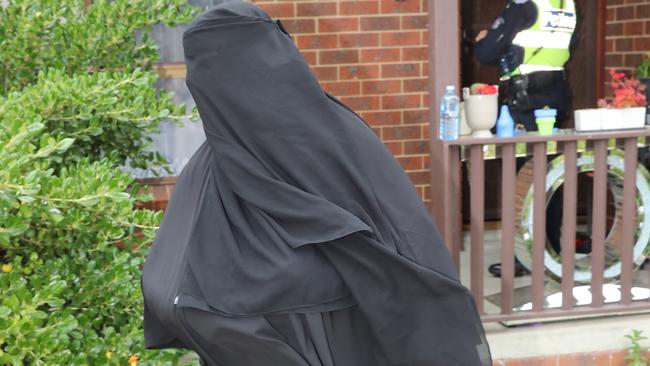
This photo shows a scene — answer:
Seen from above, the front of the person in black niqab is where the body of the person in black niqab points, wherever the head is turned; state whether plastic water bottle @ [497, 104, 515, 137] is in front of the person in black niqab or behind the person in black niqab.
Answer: behind

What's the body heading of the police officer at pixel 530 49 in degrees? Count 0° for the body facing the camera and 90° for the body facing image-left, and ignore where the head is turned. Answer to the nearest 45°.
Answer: approximately 135°

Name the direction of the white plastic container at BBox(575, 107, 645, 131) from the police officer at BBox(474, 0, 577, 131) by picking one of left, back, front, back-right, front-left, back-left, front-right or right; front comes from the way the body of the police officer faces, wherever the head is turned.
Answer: back

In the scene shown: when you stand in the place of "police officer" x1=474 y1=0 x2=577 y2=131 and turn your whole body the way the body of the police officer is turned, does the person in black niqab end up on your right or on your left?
on your left

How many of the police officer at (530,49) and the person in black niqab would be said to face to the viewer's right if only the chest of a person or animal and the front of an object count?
0

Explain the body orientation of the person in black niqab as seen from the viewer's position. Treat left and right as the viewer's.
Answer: facing the viewer and to the left of the viewer
